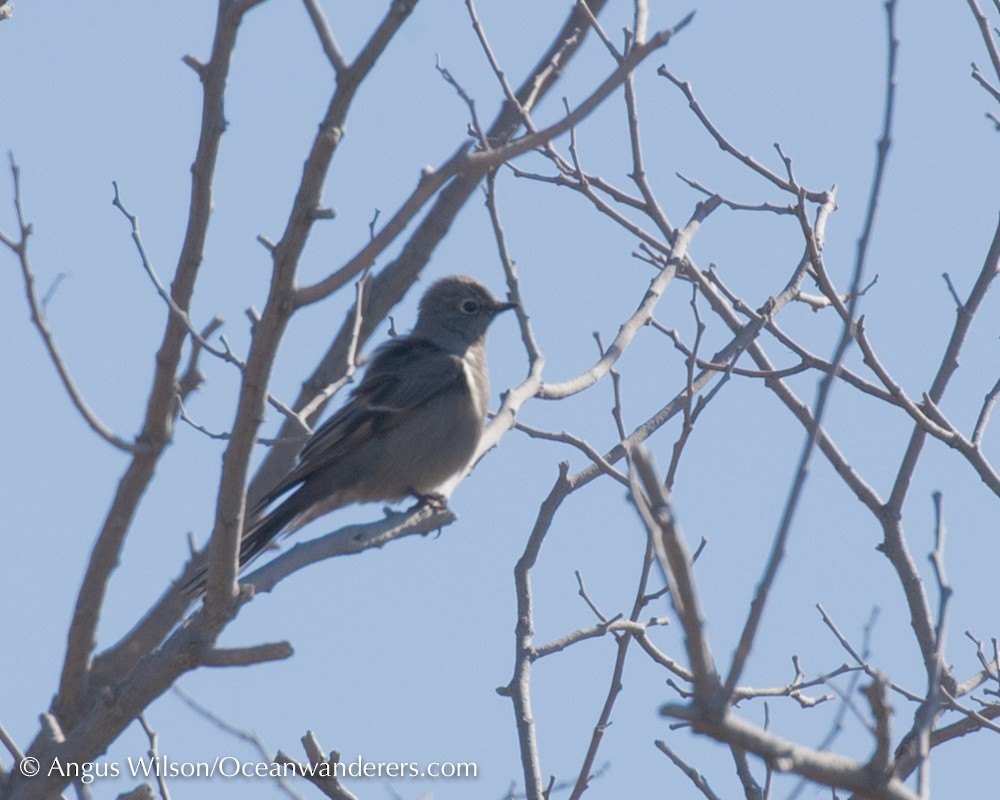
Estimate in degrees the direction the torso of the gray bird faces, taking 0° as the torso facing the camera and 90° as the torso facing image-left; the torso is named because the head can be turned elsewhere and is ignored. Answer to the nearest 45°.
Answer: approximately 270°
